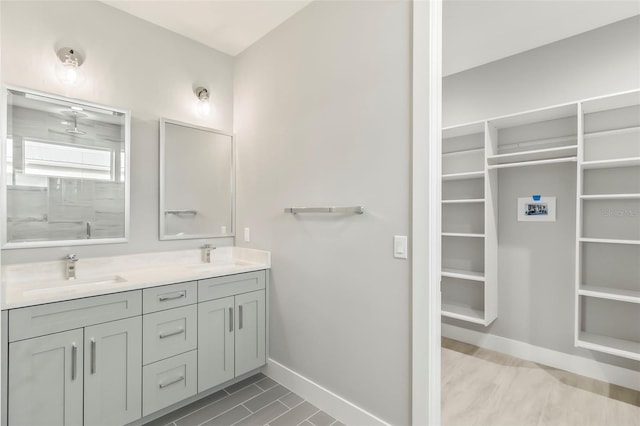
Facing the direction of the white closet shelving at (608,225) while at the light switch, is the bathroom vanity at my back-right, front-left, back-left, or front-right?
back-left

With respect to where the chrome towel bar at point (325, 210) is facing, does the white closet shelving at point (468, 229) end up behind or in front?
behind

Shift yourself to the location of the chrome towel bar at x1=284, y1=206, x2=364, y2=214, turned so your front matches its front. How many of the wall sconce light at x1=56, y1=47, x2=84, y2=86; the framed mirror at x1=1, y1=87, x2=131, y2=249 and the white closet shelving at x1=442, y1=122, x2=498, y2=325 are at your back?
1

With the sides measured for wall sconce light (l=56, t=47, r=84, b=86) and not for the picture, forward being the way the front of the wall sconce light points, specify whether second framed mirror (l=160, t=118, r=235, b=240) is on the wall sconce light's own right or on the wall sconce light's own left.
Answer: on the wall sconce light's own left

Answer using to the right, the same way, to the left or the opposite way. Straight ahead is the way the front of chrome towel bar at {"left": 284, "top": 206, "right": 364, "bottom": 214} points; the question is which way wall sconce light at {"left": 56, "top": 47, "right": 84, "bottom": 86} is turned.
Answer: to the left

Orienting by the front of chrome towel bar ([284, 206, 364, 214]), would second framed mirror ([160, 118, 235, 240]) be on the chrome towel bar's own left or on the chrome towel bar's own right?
on the chrome towel bar's own right

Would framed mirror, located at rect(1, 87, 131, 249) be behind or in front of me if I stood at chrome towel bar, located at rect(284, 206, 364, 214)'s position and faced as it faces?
in front

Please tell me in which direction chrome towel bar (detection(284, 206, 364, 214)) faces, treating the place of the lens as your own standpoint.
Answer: facing the viewer and to the left of the viewer

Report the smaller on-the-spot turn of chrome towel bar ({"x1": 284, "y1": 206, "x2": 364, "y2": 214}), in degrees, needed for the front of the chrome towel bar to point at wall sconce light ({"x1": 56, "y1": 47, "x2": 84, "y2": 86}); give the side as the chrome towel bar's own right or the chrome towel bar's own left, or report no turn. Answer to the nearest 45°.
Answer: approximately 45° to the chrome towel bar's own right

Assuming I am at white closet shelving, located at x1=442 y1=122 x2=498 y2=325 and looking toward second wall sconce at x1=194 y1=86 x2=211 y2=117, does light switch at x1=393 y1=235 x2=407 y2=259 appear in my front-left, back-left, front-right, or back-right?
front-left

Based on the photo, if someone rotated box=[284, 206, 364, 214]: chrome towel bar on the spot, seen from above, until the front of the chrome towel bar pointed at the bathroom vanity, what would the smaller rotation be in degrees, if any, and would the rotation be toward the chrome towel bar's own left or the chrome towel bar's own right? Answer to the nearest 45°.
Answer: approximately 45° to the chrome towel bar's own right

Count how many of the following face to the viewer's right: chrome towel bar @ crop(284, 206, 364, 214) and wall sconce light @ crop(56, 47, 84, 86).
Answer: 0

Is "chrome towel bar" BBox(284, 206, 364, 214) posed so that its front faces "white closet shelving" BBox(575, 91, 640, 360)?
no

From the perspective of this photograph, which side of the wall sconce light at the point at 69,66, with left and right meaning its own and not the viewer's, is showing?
front
